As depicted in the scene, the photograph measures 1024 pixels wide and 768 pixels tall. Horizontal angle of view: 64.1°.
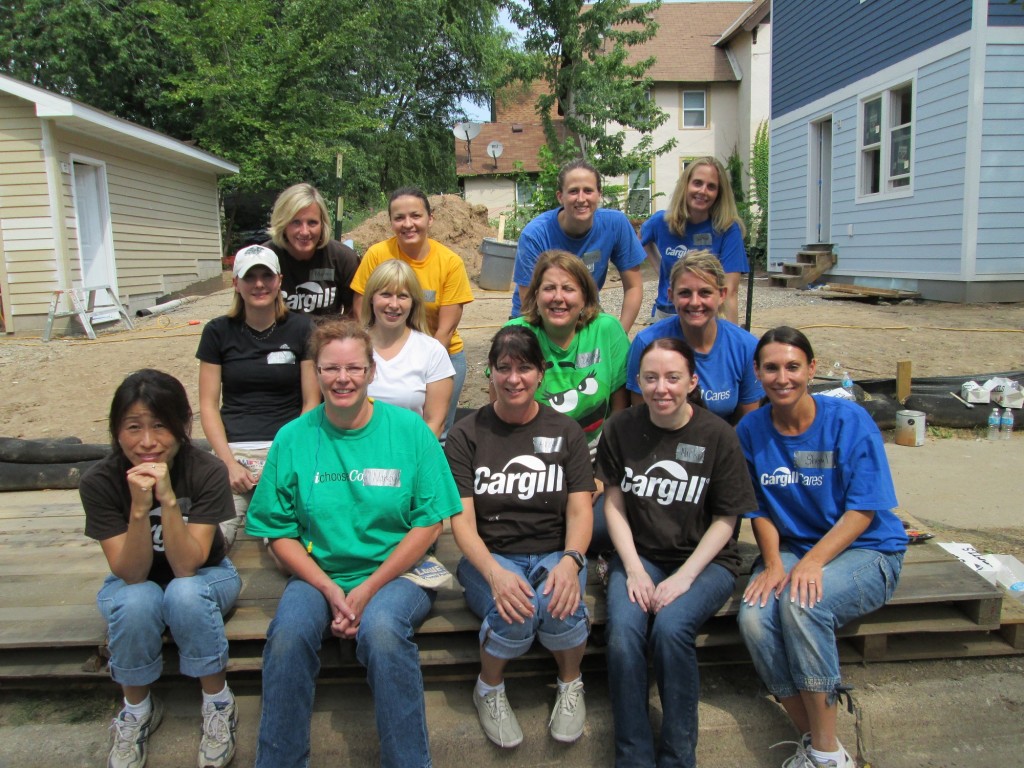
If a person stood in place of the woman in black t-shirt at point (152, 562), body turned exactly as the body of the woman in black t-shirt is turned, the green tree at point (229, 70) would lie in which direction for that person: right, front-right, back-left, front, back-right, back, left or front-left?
back

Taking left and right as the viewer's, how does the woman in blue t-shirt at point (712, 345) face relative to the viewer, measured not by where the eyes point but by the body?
facing the viewer

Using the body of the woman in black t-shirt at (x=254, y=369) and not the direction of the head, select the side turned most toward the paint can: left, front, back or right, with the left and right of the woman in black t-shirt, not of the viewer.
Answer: left

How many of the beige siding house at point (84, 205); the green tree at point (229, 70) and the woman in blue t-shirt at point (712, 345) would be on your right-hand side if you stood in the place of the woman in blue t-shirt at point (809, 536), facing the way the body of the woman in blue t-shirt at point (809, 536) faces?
3

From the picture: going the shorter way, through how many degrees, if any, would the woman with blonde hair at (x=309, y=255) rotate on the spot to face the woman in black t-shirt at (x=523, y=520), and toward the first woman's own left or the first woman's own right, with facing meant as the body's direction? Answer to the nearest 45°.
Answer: approximately 45° to the first woman's own left

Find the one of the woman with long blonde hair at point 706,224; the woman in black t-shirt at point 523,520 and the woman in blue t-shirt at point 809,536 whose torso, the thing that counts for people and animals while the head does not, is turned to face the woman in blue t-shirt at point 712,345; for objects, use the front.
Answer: the woman with long blonde hair

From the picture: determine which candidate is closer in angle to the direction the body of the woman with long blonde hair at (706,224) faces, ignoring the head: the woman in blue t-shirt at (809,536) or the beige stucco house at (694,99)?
the woman in blue t-shirt

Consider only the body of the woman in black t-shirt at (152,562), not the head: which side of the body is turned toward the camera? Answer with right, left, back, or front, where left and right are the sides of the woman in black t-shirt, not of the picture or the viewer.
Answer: front

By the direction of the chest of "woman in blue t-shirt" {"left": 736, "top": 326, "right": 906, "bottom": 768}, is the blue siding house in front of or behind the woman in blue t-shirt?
behind

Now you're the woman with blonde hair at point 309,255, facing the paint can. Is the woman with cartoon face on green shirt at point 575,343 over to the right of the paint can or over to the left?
right

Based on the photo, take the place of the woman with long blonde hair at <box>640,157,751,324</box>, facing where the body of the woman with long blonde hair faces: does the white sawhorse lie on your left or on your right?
on your right

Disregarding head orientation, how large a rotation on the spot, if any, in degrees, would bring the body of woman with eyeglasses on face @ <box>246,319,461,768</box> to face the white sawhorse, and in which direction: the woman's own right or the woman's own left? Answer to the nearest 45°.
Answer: approximately 180°

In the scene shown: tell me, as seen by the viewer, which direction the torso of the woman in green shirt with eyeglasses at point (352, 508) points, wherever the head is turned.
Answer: toward the camera

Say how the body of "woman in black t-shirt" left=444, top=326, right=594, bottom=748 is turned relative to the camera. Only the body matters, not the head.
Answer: toward the camera
